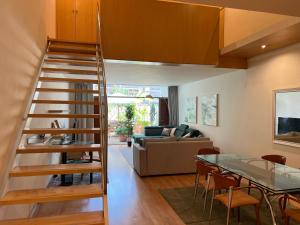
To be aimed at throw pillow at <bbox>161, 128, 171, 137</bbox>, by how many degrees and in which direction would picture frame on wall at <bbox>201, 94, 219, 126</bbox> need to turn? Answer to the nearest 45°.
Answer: approximately 90° to its right

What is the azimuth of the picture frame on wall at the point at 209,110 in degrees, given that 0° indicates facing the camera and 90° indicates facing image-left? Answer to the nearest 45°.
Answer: approximately 45°

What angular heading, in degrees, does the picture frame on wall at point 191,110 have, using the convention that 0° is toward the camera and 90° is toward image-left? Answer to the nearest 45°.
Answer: approximately 45°

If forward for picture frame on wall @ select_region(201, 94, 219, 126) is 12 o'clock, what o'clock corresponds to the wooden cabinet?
The wooden cabinet is roughly at 12 o'clock from the picture frame on wall.

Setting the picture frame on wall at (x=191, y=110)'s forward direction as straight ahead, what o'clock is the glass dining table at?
The glass dining table is roughly at 10 o'clock from the picture frame on wall.

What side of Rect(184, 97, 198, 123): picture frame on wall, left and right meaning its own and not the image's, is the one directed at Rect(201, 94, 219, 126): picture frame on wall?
left
